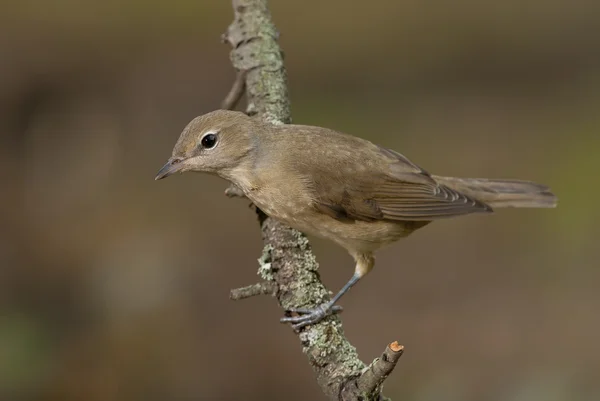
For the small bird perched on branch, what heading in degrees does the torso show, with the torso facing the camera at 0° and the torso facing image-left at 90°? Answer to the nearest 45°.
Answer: approximately 90°
